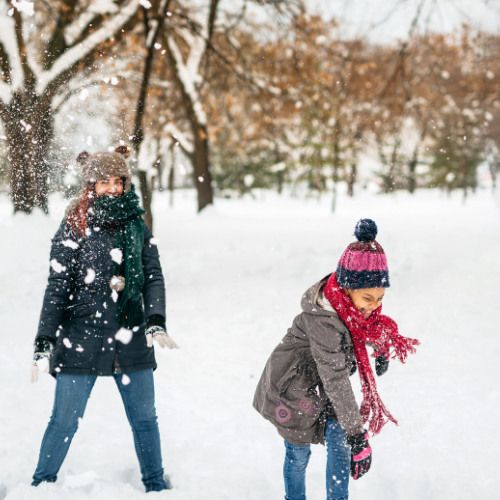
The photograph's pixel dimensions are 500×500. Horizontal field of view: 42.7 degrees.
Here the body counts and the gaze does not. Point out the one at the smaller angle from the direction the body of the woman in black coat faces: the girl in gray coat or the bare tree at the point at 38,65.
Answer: the girl in gray coat

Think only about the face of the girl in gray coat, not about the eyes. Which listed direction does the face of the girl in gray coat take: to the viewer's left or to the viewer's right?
to the viewer's right

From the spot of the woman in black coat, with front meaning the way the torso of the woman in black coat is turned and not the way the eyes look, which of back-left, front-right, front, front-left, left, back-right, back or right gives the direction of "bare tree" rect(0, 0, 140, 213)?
back

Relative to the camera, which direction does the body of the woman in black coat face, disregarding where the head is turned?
toward the camera

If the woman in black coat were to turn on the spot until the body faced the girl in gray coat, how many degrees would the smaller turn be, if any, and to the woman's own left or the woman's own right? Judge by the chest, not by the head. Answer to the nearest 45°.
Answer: approximately 45° to the woman's own left

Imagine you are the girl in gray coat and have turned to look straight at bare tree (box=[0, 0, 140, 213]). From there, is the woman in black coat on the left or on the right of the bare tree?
left
